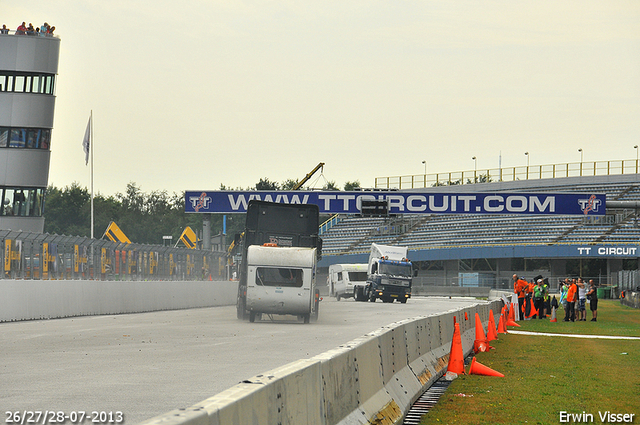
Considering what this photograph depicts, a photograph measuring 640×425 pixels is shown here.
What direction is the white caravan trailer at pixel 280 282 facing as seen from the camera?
away from the camera

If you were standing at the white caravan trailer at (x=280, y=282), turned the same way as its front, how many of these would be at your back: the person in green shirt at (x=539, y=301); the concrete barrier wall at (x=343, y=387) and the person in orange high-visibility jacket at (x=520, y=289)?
1

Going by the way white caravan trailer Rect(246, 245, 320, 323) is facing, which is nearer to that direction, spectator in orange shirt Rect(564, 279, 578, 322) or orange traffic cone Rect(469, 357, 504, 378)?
the spectator in orange shirt

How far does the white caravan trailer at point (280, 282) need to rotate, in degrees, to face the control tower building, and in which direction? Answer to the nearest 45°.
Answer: approximately 45° to its left

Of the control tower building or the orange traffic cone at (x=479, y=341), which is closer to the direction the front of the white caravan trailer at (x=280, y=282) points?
the control tower building

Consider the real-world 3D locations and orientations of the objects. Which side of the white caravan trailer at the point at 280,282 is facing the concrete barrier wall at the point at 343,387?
back

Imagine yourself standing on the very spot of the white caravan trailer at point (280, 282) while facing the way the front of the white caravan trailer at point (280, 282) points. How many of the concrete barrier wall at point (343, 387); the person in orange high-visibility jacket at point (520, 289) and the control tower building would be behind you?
1

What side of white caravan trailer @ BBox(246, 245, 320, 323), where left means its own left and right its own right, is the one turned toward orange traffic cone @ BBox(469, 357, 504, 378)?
back

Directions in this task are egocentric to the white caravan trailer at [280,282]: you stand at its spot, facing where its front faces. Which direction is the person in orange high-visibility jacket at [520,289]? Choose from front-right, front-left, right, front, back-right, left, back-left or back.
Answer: front-right

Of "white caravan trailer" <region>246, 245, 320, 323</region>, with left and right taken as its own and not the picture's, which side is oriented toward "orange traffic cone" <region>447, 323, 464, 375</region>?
back

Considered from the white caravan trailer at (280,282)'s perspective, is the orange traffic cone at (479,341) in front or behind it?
behind

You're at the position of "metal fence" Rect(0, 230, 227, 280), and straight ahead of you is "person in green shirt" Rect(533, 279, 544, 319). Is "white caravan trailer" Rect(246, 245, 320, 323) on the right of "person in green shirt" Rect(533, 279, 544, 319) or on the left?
right

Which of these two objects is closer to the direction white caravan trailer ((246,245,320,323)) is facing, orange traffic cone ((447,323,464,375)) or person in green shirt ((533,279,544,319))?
the person in green shirt

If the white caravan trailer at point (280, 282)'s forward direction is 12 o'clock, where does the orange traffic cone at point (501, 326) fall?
The orange traffic cone is roughly at 3 o'clock from the white caravan trailer.
